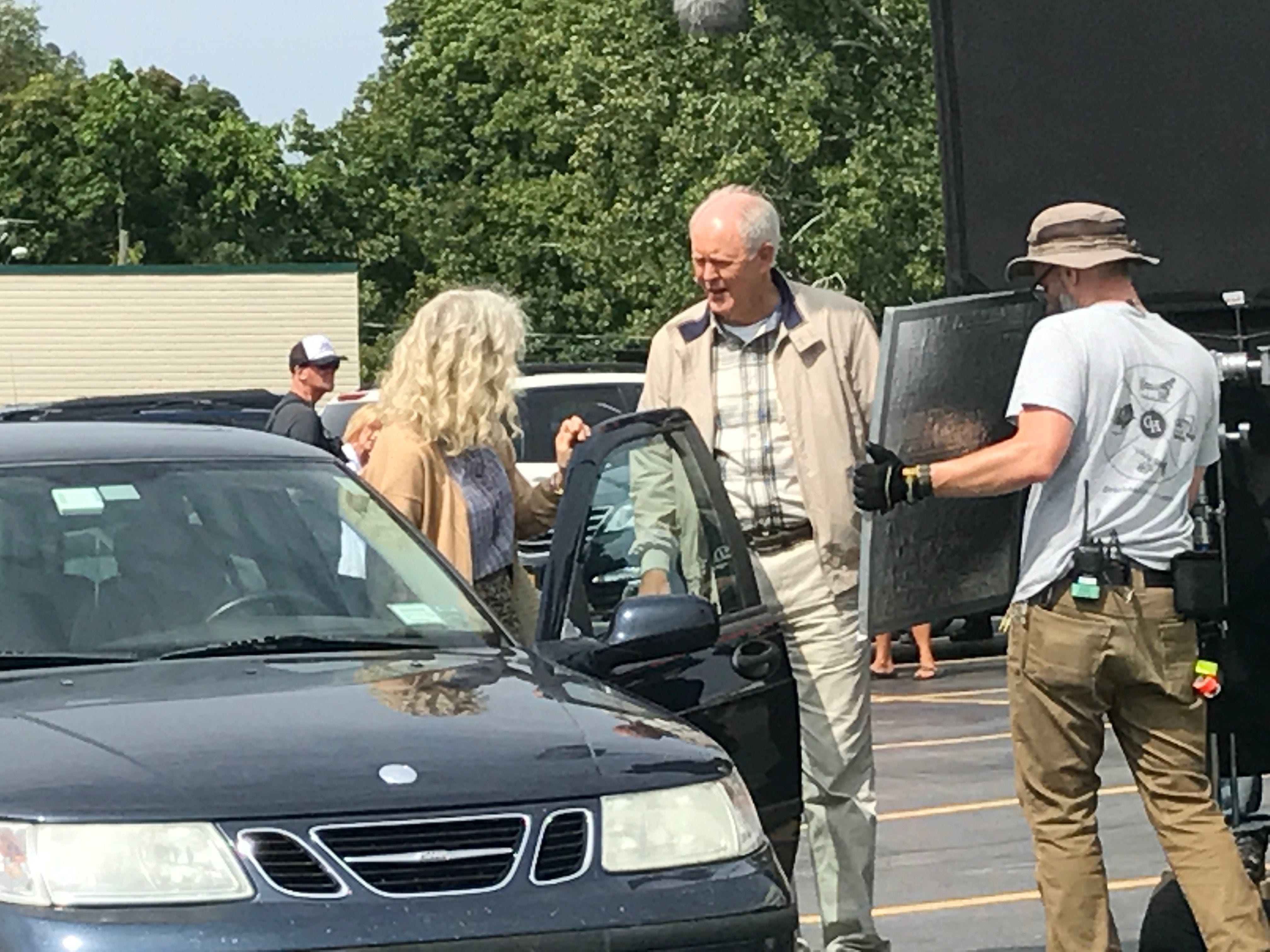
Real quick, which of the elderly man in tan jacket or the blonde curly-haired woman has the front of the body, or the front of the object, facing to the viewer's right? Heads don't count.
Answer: the blonde curly-haired woman

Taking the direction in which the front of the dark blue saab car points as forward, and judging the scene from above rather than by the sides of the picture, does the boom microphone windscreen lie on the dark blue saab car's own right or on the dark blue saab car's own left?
on the dark blue saab car's own left

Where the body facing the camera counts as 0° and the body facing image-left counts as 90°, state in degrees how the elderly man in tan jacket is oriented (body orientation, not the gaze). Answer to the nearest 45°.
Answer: approximately 45°

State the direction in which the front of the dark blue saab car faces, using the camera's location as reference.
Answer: facing the viewer and to the right of the viewer

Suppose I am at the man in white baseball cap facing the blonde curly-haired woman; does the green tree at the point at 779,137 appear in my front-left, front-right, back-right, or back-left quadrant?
back-left

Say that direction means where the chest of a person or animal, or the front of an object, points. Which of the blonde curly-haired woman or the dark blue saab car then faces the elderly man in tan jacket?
the blonde curly-haired woman

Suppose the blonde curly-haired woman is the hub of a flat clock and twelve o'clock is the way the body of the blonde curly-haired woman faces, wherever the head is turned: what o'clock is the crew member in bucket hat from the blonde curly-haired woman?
The crew member in bucket hat is roughly at 1 o'clock from the blonde curly-haired woman.

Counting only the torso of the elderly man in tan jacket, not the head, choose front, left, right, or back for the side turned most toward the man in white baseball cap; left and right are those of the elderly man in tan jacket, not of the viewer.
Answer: right

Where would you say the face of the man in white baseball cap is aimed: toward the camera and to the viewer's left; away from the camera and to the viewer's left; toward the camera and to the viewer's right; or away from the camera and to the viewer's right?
toward the camera and to the viewer's right

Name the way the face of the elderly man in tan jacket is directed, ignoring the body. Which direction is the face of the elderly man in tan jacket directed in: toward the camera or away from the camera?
toward the camera

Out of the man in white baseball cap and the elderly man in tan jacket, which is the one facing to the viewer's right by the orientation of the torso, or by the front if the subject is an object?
the man in white baseball cap

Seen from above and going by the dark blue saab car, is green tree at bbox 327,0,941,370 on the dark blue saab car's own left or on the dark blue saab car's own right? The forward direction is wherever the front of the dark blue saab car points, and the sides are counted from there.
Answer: on the dark blue saab car's own left

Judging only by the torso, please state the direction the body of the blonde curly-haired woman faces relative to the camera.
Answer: to the viewer's right

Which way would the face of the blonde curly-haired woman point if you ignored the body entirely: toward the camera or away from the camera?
away from the camera

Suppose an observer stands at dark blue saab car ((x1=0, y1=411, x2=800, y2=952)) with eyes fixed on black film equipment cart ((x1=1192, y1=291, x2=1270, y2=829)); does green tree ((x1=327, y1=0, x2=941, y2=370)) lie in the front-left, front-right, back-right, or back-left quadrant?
front-left
